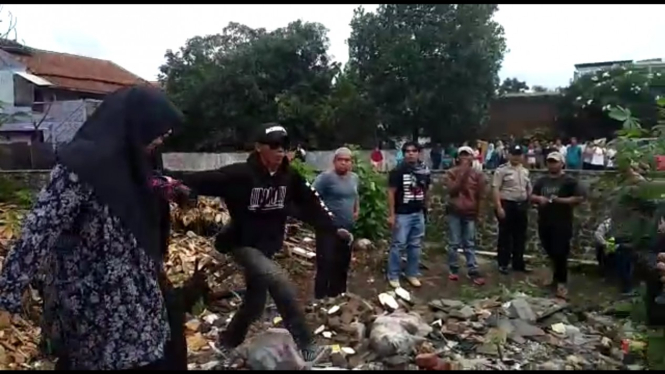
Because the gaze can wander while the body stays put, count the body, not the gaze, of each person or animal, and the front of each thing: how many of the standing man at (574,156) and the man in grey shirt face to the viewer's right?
0

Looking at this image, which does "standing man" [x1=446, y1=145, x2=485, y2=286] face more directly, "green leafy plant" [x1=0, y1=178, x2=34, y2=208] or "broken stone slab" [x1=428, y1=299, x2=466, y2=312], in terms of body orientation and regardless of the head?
the broken stone slab

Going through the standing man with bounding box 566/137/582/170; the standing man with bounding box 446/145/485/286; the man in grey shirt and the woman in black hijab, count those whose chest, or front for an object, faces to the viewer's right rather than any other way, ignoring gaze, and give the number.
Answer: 1

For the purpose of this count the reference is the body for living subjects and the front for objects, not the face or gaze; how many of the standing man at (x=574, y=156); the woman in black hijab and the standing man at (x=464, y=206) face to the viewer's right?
1

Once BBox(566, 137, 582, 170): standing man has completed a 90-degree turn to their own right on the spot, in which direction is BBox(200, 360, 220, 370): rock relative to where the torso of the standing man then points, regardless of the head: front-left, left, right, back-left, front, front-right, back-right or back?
left

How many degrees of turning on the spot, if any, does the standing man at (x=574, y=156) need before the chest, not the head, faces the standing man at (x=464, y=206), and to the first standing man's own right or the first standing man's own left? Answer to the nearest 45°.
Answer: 0° — they already face them

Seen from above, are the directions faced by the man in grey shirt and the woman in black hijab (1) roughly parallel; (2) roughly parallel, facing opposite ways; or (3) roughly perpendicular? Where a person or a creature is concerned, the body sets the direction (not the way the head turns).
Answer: roughly perpendicular

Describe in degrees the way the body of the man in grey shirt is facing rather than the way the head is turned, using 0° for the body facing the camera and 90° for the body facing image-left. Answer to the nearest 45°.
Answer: approximately 0°

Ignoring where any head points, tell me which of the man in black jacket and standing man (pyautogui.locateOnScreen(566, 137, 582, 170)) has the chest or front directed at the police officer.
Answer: the standing man

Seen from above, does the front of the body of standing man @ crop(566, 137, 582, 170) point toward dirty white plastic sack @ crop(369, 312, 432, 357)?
yes

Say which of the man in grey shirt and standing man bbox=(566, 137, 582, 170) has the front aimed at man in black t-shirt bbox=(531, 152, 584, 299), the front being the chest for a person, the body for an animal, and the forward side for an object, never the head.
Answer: the standing man

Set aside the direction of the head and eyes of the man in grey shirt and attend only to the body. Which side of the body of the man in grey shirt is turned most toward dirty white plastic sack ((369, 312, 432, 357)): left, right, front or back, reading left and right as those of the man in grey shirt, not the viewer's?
front

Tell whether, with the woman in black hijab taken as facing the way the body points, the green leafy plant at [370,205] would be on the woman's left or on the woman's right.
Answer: on the woman's left

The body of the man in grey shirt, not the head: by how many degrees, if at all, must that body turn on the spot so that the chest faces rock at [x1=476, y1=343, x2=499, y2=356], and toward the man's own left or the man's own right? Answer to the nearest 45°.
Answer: approximately 45° to the man's own left

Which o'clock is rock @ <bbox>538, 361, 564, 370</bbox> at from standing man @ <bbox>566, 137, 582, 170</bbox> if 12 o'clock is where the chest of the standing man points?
The rock is roughly at 12 o'clock from the standing man.

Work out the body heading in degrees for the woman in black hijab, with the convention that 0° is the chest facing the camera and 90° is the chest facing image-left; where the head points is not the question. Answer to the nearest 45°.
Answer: approximately 270°

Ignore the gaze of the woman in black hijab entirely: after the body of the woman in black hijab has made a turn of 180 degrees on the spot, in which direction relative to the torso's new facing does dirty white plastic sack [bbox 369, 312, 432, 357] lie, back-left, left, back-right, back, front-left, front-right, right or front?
back-right
